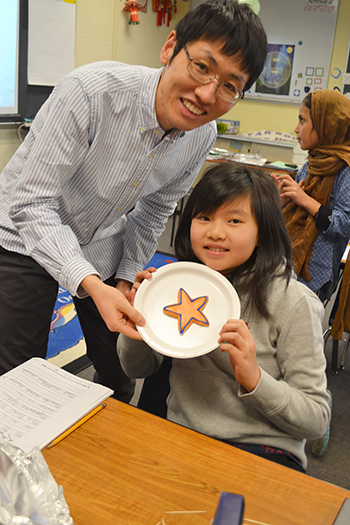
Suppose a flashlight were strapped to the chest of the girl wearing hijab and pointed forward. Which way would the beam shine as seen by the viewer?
to the viewer's left

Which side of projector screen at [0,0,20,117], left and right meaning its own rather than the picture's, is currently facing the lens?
front

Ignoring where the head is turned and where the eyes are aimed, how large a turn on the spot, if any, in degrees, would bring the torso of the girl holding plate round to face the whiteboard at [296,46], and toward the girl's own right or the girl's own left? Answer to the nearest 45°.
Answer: approximately 135° to the girl's own right

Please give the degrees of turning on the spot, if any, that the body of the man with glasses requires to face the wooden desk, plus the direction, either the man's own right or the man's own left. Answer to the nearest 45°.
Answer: approximately 45° to the man's own right

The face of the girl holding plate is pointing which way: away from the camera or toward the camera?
toward the camera

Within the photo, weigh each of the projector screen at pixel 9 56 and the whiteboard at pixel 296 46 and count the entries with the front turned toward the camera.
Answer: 2

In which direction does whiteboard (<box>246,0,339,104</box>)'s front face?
toward the camera

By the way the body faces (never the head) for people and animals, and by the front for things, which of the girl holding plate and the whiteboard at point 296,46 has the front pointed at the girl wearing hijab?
the whiteboard

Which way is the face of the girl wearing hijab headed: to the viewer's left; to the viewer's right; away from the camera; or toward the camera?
to the viewer's left

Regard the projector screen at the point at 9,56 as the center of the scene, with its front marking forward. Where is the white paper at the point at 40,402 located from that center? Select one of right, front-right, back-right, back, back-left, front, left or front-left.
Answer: front

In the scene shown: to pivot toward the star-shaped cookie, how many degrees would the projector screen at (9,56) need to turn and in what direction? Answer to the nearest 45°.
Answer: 0° — it already faces it

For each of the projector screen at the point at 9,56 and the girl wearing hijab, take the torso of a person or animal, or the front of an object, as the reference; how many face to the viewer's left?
1
